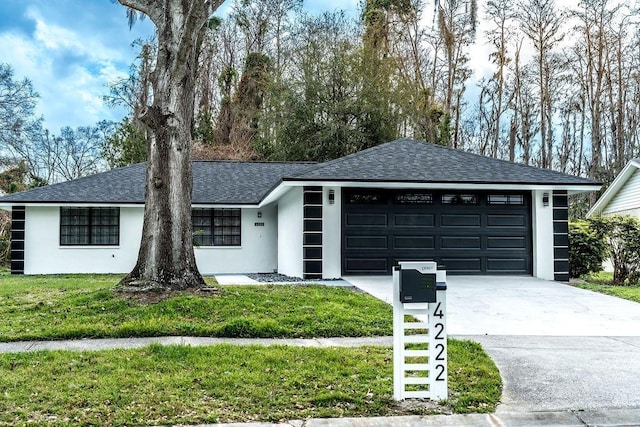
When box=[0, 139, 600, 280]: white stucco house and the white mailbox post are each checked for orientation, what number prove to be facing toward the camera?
2

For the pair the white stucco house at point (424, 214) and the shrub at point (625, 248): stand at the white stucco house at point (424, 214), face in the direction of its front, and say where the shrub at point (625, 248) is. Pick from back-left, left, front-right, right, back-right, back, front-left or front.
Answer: left

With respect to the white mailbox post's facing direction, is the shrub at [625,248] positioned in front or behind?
behind

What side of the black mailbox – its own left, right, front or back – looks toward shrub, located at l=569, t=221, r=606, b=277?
back

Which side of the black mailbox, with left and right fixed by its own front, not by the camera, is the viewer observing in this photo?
front

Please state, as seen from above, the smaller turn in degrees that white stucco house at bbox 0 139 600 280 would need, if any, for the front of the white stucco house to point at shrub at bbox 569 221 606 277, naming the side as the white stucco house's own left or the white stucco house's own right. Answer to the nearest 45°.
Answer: approximately 90° to the white stucco house's own left

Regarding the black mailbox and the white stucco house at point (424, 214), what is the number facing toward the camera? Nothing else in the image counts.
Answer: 2

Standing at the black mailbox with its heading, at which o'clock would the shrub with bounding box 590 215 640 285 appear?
The shrub is roughly at 7 o'clock from the black mailbox.

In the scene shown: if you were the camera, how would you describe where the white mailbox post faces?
facing the viewer
